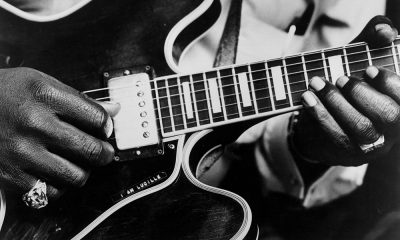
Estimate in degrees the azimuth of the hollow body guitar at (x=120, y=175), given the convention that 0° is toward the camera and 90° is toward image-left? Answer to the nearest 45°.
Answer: approximately 0°
